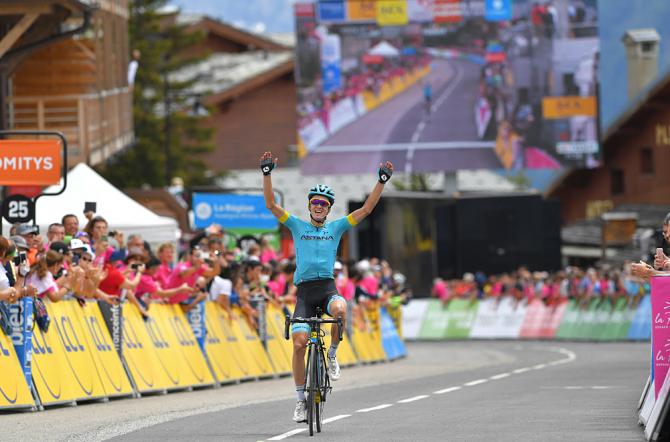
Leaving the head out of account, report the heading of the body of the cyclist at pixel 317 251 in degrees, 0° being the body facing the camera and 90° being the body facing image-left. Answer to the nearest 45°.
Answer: approximately 0°

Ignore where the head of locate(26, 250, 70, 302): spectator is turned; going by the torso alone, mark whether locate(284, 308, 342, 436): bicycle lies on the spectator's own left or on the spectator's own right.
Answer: on the spectator's own right

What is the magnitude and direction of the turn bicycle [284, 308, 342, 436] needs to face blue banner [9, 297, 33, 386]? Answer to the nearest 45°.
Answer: approximately 135° to its right

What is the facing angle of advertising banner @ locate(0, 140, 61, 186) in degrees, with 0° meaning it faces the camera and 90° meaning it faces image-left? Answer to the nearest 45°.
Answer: approximately 0°

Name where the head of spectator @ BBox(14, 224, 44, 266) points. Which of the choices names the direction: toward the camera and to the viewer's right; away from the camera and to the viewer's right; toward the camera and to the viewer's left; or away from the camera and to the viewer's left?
toward the camera and to the viewer's right

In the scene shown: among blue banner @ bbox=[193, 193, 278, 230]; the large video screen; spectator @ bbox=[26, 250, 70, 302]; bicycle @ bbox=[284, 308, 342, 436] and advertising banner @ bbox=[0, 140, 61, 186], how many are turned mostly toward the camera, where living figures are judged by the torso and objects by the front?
4

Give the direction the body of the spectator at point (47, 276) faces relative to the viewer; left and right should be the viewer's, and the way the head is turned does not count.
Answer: facing to the right of the viewer
